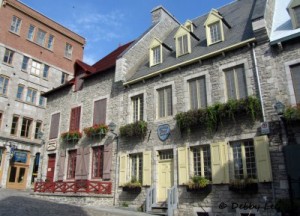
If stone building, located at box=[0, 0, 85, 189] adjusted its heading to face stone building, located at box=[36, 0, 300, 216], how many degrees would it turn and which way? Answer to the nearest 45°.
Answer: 0° — it already faces it

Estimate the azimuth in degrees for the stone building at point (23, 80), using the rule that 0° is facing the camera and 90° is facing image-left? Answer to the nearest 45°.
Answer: approximately 315°

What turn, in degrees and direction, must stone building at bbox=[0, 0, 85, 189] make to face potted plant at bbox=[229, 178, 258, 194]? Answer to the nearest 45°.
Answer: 0° — it already faces it

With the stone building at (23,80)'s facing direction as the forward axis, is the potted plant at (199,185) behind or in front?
in front

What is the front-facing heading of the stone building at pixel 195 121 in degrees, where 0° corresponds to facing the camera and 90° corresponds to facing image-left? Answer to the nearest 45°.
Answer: approximately 45°

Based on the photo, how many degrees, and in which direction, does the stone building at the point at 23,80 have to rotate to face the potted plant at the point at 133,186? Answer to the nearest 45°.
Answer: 0° — it already faces it

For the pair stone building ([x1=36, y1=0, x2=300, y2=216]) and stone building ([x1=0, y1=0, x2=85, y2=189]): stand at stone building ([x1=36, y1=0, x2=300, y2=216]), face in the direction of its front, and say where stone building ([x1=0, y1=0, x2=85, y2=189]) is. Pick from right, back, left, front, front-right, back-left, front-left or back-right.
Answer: right
